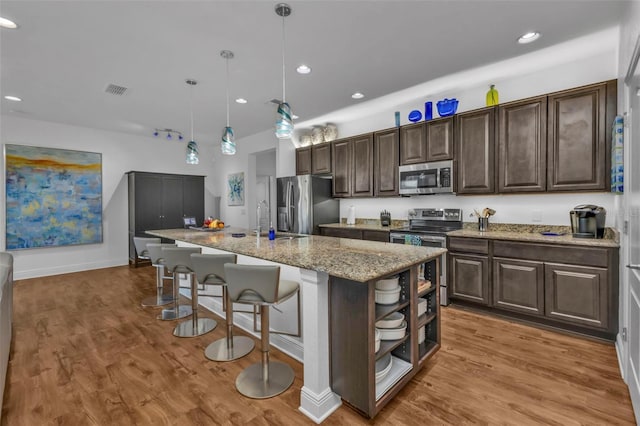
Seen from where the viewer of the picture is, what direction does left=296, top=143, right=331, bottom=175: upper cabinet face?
facing the viewer and to the left of the viewer

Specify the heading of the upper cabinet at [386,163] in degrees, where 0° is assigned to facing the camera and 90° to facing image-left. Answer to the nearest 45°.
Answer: approximately 45°

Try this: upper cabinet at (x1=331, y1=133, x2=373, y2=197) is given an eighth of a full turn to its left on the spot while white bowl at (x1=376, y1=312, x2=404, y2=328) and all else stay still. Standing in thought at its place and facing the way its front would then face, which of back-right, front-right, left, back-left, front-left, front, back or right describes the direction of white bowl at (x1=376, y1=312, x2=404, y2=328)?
front

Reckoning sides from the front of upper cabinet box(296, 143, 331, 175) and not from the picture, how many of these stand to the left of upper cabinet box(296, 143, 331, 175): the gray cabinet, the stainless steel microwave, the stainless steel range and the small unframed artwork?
2

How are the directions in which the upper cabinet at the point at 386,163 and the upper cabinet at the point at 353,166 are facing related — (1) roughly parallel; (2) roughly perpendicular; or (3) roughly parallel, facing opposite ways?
roughly parallel

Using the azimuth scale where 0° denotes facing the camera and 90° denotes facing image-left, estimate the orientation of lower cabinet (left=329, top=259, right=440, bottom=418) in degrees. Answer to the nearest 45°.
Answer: approximately 315°

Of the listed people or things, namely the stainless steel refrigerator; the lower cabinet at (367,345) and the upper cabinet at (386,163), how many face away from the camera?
0

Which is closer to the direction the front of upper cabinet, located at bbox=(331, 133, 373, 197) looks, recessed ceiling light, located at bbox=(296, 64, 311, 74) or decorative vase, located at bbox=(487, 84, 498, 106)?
the recessed ceiling light

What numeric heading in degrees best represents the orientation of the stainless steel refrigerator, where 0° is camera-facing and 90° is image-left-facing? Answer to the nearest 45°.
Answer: approximately 45°
